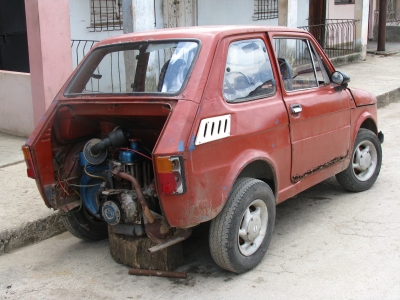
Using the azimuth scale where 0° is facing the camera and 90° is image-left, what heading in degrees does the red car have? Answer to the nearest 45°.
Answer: approximately 225°

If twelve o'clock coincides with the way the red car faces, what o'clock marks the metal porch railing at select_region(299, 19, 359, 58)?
The metal porch railing is roughly at 11 o'clock from the red car.

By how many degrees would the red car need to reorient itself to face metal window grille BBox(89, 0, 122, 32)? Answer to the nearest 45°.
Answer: approximately 45° to its left

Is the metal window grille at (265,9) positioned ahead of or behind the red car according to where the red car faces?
ahead

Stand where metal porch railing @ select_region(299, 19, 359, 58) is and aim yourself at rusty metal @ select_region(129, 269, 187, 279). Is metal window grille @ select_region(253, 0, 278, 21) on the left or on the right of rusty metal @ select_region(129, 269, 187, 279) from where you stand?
right
